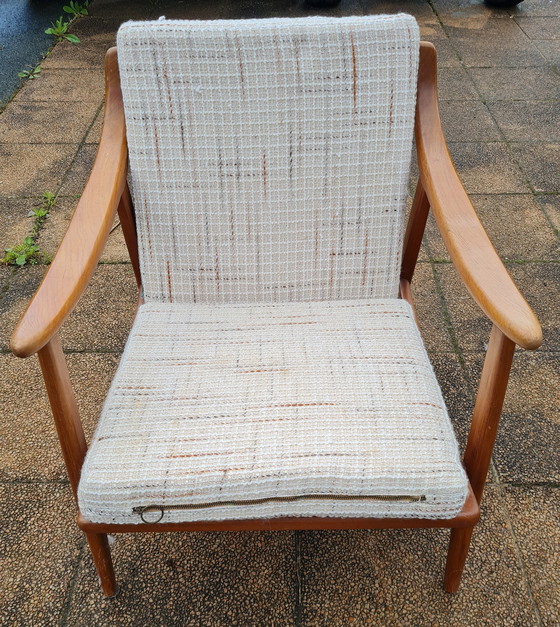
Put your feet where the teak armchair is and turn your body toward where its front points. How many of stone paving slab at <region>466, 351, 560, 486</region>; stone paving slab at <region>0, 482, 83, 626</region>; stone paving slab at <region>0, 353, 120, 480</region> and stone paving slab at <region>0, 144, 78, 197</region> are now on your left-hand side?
1

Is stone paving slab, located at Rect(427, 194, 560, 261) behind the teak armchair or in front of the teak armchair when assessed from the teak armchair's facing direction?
behind

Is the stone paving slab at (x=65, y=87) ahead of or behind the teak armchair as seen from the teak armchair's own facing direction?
behind

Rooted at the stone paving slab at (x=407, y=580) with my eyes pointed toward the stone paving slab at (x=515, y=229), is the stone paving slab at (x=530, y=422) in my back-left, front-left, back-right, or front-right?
front-right

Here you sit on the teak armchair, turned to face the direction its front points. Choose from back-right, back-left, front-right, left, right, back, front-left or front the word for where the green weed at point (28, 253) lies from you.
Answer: back-right

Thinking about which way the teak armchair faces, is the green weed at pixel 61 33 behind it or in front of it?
behind

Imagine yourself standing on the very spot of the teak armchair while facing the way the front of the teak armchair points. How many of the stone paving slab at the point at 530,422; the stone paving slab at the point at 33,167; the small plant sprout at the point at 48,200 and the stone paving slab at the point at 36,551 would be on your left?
1

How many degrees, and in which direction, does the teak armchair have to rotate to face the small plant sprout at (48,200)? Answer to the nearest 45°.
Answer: approximately 135° to its right

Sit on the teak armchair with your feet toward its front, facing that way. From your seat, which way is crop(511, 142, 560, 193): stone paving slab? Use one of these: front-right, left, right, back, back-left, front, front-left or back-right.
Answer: back-left

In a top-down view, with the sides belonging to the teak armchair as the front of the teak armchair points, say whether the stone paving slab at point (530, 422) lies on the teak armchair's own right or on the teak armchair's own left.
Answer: on the teak armchair's own left

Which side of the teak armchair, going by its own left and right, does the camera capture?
front

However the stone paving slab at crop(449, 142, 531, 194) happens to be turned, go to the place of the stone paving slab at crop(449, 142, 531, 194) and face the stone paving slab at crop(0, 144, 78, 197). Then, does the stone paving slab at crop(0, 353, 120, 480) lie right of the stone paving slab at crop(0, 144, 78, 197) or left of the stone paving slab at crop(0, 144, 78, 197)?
left

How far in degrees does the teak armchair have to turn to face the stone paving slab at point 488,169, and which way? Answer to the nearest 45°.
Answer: approximately 135° to its left

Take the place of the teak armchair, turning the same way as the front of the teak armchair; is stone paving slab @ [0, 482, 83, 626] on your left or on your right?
on your right

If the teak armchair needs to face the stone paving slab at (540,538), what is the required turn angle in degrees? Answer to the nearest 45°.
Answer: approximately 45° to its left

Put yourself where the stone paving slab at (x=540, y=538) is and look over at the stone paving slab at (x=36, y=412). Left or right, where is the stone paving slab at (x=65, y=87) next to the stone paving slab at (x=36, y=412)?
right
